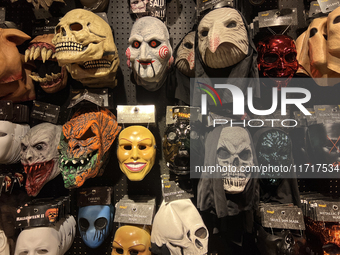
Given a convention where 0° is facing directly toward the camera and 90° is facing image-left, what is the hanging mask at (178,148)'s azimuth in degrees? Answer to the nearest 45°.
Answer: approximately 0°

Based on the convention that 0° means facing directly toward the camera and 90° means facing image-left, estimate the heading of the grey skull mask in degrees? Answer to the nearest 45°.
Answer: approximately 0°

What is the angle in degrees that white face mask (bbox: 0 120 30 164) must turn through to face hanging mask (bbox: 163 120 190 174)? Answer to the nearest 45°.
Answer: approximately 90° to its left
